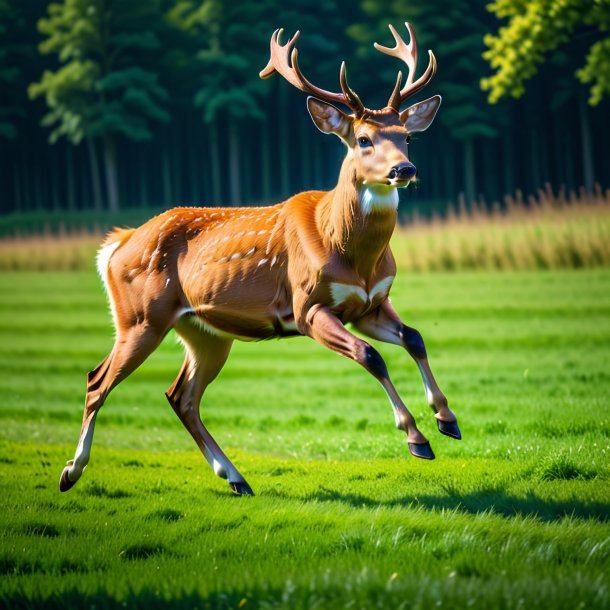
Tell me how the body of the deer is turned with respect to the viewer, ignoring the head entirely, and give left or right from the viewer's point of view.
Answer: facing the viewer and to the right of the viewer

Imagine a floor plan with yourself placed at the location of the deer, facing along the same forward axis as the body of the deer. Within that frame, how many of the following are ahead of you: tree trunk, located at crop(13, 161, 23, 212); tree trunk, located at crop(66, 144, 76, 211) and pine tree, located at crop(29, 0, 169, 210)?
0

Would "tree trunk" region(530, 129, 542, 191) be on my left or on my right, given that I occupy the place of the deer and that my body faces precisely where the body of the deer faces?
on my left

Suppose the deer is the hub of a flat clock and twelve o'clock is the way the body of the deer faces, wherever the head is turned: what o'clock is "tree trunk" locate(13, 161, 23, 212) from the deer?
The tree trunk is roughly at 7 o'clock from the deer.

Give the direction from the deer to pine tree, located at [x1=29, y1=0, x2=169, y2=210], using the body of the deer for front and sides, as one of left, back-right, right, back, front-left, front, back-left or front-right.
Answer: back-left

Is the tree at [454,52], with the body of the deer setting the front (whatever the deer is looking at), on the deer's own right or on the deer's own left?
on the deer's own left

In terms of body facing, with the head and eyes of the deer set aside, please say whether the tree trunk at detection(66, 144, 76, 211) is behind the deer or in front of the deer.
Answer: behind
